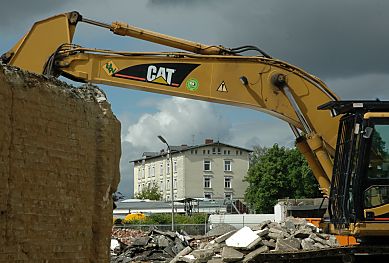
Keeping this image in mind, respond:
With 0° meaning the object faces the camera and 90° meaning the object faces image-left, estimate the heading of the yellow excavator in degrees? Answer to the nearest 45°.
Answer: approximately 90°
